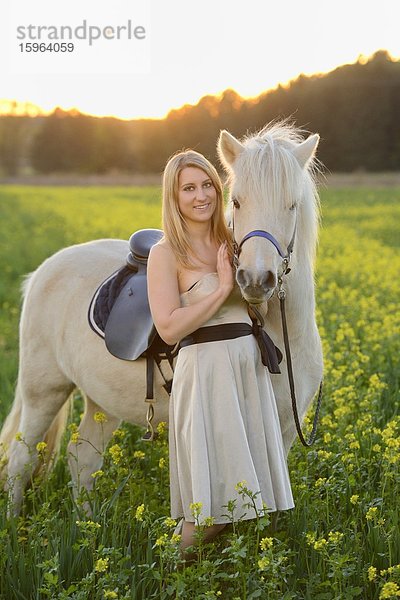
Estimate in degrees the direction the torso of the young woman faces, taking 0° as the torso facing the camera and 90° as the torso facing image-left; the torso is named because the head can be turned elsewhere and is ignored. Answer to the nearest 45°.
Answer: approximately 315°

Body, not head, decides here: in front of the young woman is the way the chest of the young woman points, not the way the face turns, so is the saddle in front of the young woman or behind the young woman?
behind
